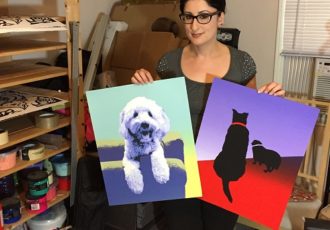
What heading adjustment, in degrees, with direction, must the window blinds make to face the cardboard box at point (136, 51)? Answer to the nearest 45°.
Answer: approximately 90° to its right

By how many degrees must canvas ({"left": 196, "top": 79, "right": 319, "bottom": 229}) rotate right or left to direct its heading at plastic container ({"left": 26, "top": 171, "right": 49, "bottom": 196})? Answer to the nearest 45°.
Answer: approximately 90° to its right

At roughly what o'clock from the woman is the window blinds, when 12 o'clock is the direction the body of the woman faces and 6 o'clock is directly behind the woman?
The window blinds is roughly at 7 o'clock from the woman.

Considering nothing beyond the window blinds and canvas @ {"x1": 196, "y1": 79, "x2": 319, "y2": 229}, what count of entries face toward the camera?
2

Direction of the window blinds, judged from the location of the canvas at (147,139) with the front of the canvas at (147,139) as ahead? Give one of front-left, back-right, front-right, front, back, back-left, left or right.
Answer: back-left

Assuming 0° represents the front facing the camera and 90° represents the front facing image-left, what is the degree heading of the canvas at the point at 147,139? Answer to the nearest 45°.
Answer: approximately 0°

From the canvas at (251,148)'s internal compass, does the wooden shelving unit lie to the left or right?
on its right

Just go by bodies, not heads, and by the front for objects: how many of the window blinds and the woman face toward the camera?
2
